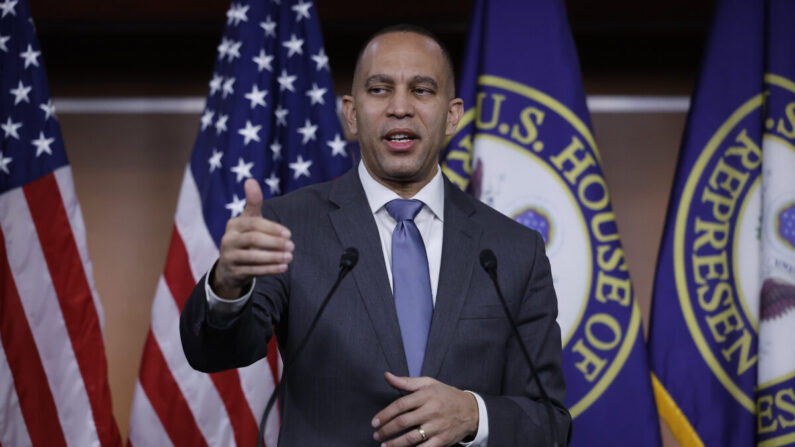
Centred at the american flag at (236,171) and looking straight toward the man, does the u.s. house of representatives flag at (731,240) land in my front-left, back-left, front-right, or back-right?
front-left

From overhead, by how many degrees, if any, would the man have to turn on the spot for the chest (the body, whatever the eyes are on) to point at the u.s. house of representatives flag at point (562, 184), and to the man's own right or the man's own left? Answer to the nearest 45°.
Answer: approximately 135° to the man's own left

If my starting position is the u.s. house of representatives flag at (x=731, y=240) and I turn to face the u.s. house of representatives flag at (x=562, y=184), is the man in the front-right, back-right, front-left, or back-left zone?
front-left

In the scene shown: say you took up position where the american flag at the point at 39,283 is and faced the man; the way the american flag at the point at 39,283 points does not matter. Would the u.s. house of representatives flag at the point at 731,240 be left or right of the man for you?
left

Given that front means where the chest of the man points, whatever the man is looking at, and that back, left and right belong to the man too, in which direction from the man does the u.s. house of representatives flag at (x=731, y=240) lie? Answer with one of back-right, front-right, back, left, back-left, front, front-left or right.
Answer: back-left

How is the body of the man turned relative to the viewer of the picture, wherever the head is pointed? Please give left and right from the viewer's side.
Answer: facing the viewer

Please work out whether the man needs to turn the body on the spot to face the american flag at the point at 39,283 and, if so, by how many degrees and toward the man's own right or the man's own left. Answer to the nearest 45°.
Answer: approximately 135° to the man's own right
